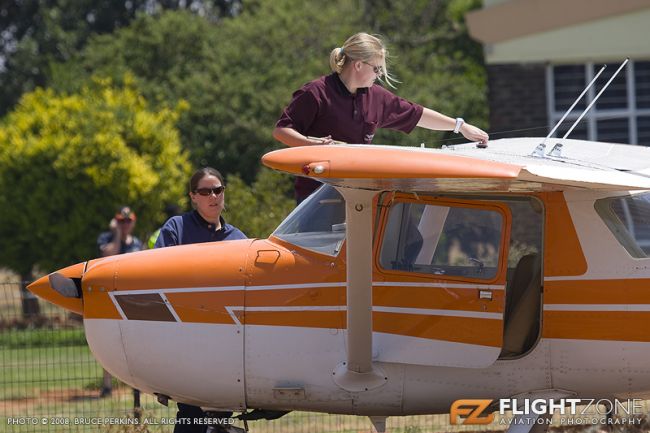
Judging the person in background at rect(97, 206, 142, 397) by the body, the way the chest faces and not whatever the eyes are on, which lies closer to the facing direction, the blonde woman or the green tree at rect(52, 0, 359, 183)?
the blonde woman

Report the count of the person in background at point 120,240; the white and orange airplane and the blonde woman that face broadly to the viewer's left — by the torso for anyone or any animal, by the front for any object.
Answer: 1

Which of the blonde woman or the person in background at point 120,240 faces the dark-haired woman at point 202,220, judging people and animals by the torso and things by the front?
the person in background

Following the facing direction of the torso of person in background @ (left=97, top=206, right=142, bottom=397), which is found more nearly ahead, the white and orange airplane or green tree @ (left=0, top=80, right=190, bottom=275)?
the white and orange airplane

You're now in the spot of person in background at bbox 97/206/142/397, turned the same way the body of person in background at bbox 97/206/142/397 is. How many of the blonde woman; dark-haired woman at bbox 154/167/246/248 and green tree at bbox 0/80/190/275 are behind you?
1

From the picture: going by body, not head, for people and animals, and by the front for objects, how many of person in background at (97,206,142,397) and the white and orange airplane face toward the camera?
1

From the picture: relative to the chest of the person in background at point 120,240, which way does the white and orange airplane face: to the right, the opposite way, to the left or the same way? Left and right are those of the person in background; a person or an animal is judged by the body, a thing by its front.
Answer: to the right

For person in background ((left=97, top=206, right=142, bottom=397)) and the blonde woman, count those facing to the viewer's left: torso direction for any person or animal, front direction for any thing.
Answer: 0

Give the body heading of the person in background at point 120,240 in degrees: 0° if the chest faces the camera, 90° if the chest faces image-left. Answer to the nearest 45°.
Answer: approximately 0°

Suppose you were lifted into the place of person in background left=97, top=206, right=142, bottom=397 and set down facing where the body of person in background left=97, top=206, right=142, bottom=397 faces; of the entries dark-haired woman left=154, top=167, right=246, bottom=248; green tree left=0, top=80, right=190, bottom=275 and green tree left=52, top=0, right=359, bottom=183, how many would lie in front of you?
1

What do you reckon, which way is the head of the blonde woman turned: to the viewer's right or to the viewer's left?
to the viewer's right

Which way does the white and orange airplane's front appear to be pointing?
to the viewer's left
